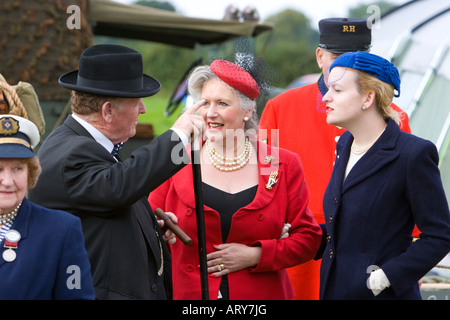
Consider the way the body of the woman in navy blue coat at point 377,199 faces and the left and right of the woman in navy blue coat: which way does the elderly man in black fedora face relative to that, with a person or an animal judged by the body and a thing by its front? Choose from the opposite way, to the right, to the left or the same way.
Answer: the opposite way

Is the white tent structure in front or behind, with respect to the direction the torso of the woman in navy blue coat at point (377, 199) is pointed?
behind

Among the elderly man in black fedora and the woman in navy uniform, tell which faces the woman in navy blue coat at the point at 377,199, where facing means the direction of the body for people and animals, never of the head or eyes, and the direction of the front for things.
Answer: the elderly man in black fedora

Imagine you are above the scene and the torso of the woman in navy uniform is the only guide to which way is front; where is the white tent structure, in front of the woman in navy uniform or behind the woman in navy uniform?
behind

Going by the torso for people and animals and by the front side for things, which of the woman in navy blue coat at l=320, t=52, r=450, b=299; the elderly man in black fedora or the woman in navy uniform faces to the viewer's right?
the elderly man in black fedora

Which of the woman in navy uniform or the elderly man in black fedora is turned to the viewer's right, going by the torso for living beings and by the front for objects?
the elderly man in black fedora

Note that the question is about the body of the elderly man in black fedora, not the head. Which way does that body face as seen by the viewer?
to the viewer's right

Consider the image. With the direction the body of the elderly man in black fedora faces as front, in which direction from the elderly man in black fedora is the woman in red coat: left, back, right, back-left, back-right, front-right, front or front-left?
front-left

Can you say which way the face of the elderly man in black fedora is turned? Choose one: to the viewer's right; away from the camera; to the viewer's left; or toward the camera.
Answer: to the viewer's right

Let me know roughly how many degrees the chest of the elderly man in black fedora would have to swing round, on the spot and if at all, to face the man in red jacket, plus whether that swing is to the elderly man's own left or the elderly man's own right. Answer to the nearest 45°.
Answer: approximately 45° to the elderly man's own left
